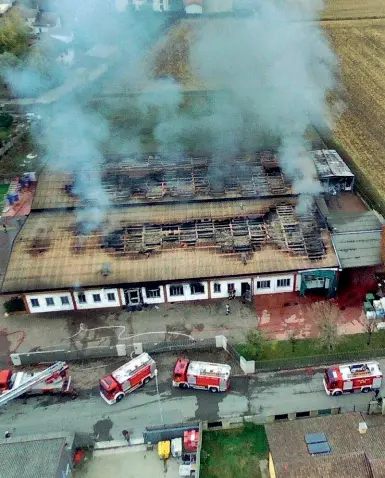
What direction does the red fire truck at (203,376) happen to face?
to the viewer's left

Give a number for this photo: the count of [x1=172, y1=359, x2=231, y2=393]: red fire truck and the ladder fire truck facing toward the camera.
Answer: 0

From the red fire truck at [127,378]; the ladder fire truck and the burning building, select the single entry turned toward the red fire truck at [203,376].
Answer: the burning building

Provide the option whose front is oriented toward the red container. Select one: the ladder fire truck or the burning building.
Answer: the burning building

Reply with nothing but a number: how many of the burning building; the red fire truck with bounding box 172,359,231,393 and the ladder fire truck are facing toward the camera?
1

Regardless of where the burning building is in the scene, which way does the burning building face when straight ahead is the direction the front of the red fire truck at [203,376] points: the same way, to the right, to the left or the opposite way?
to the left

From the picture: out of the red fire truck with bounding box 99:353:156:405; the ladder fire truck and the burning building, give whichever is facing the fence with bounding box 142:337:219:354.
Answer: the burning building

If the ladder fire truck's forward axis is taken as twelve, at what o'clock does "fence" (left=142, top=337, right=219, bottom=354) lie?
The fence is roughly at 6 o'clock from the ladder fire truck.

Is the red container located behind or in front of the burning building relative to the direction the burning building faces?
in front

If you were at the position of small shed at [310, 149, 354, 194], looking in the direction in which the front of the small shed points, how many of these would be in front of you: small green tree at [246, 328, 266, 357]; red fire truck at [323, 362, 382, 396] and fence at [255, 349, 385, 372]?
3

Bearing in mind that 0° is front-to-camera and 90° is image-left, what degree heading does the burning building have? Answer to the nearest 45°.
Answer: approximately 0°

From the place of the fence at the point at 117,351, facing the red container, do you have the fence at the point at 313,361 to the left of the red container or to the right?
left

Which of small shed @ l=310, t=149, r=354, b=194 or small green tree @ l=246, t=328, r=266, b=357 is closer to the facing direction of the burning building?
the small green tree

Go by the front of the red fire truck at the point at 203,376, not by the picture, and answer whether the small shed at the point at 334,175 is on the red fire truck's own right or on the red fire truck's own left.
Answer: on the red fire truck's own right

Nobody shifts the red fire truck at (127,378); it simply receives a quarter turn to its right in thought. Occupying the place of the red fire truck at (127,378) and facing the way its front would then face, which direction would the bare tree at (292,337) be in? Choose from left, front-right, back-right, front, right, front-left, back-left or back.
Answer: back-right

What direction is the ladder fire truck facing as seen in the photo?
to the viewer's left

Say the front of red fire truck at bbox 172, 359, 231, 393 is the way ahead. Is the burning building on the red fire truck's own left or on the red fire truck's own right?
on the red fire truck's own right
